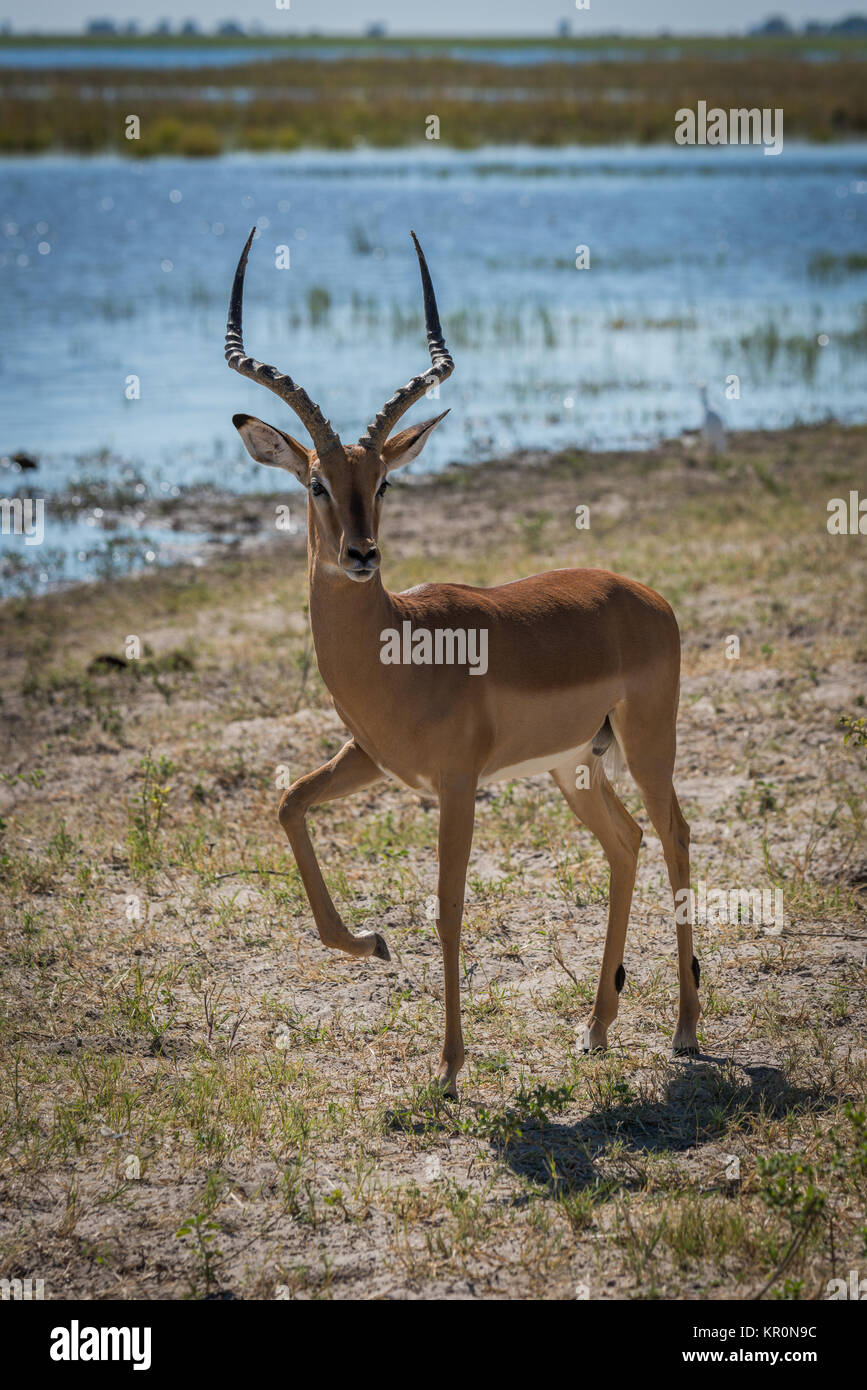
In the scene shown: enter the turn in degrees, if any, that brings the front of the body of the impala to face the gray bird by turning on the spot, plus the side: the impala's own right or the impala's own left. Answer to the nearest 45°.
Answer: approximately 135° to the impala's own right

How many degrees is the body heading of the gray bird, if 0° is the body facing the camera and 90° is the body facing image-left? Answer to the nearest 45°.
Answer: approximately 90°

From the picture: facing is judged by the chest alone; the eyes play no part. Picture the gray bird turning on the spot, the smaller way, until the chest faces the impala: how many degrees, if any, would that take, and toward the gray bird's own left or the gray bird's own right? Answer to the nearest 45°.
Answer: approximately 90° to the gray bird's own left

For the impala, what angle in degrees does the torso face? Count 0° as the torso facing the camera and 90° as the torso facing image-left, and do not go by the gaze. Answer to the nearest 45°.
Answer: approximately 45°
